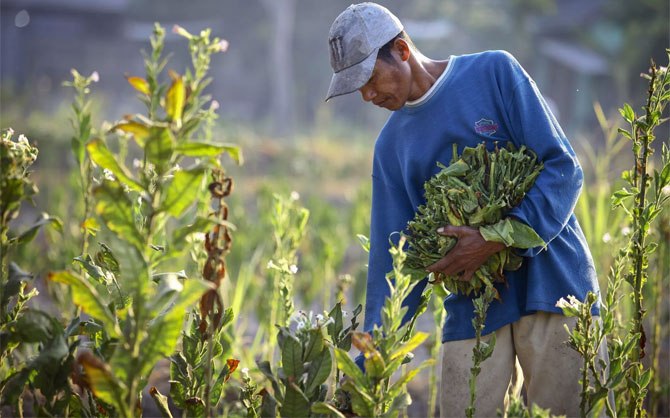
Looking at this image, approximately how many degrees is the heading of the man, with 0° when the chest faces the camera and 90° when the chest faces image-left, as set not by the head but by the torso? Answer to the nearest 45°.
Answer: approximately 45°

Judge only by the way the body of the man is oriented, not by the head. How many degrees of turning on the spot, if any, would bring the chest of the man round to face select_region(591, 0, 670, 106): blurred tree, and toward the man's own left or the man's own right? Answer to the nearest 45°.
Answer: approximately 135° to the man's own right

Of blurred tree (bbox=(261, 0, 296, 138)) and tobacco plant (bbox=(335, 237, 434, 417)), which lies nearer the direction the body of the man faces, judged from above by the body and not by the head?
the tobacco plant

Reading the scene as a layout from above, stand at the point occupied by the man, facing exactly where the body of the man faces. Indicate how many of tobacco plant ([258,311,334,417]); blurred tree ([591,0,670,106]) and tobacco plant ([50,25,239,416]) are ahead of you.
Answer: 2

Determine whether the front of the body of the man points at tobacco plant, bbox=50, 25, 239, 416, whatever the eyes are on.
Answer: yes

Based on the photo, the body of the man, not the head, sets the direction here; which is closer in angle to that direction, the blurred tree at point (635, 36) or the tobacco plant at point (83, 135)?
the tobacco plant

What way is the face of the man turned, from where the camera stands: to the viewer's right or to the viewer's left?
to the viewer's left
